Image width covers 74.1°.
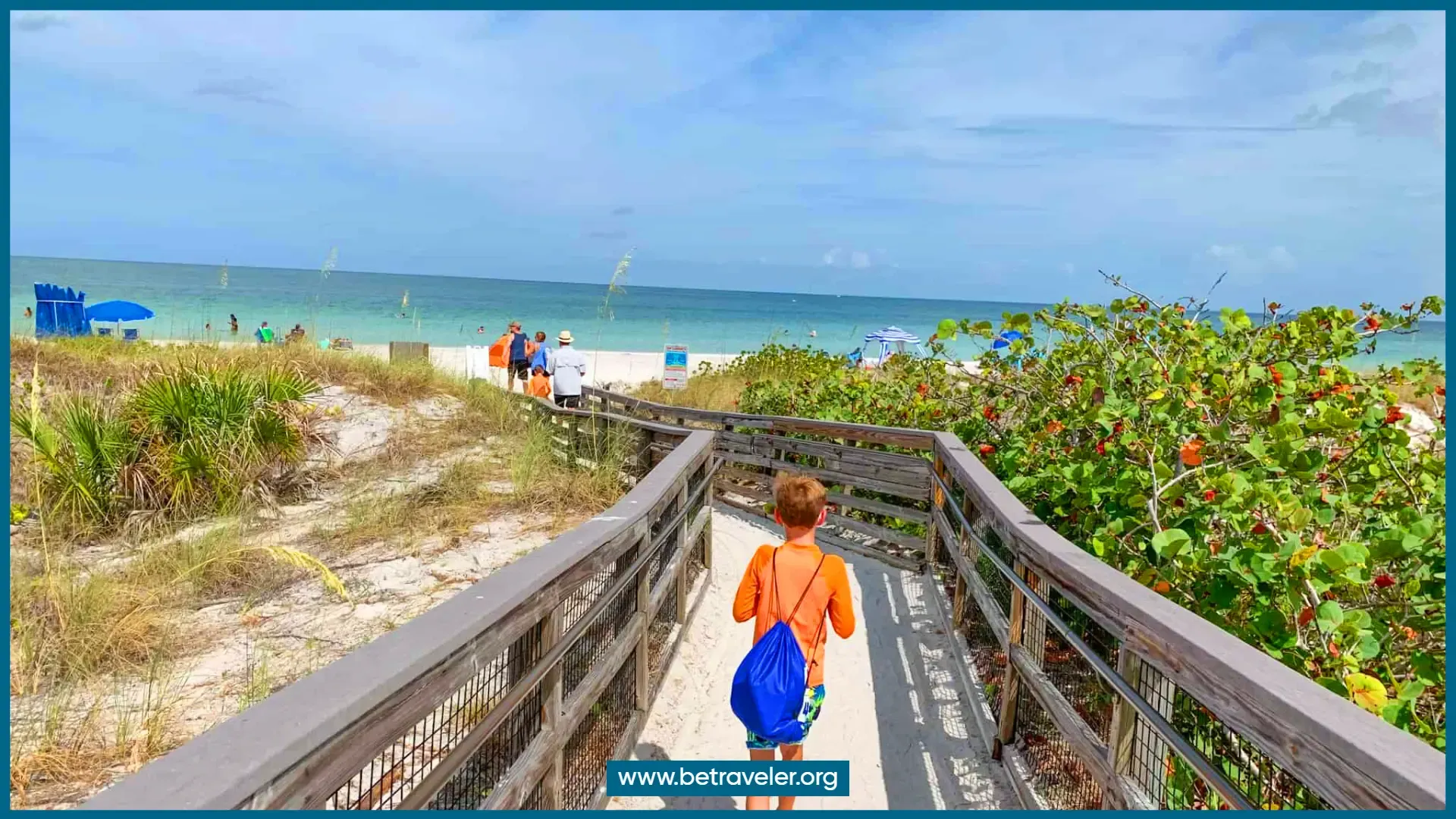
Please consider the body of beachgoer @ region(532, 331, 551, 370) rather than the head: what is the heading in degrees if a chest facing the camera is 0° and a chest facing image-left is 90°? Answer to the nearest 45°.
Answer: approximately 180°

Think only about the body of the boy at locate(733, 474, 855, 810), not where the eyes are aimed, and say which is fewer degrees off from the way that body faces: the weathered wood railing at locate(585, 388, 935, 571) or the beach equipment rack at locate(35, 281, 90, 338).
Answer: the weathered wood railing

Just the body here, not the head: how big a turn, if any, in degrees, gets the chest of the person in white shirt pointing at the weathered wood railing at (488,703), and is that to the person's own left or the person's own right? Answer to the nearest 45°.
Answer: approximately 180°

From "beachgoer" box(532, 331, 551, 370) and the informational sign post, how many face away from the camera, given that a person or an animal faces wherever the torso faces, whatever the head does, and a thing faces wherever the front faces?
1

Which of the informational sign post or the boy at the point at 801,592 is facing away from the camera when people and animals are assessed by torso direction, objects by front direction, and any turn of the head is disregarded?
the boy

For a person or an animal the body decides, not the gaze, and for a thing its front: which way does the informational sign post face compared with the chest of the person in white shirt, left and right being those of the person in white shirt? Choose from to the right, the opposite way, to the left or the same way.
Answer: the opposite way

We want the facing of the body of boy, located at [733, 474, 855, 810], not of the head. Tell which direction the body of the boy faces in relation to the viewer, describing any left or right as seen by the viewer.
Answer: facing away from the viewer

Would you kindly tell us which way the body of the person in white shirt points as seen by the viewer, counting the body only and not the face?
away from the camera

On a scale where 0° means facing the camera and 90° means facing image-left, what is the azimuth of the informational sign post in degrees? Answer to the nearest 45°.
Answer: approximately 0°

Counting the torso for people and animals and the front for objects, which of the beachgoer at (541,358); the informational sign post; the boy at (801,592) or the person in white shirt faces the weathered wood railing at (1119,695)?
the informational sign post

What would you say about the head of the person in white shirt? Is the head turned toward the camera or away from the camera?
away from the camera

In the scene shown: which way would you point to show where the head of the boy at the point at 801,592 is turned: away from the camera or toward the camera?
away from the camera

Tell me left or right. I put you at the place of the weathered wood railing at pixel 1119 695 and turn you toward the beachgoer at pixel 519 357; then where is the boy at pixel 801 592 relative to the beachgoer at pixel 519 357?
left

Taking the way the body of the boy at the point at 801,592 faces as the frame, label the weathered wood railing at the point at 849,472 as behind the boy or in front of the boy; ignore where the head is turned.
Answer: in front

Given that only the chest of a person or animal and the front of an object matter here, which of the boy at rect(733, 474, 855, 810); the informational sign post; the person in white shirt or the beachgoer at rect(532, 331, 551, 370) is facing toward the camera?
the informational sign post

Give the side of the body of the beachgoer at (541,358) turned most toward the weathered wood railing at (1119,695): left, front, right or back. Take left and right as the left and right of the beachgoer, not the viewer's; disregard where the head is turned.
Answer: back

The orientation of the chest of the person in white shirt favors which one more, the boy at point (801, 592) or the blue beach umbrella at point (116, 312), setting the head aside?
the blue beach umbrella
